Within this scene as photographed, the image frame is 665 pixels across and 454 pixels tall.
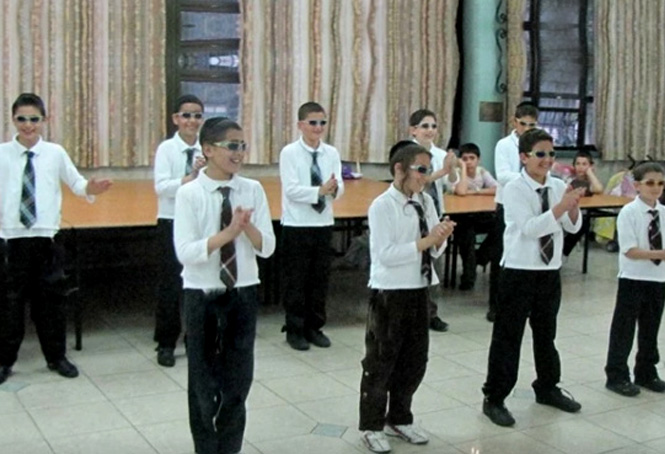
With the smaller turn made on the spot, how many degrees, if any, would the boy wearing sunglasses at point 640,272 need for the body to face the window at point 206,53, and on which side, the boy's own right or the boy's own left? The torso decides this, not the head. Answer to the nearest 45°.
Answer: approximately 180°

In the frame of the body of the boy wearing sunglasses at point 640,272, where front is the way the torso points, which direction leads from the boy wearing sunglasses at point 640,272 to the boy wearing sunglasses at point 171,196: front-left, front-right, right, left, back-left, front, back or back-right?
back-right

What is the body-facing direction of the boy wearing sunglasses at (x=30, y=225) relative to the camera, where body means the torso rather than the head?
toward the camera

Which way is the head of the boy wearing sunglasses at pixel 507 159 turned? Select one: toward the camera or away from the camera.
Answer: toward the camera

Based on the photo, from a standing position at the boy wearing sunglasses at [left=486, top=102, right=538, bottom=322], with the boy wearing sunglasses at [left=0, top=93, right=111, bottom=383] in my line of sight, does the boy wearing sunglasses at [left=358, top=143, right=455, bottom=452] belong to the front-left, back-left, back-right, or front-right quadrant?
front-left

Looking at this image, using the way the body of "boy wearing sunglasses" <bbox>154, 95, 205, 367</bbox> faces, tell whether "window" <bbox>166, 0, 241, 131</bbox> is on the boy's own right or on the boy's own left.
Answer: on the boy's own left

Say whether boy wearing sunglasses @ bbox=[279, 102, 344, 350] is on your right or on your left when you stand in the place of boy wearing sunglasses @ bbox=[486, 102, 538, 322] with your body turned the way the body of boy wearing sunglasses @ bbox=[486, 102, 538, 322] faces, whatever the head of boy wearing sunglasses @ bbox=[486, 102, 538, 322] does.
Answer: on your right

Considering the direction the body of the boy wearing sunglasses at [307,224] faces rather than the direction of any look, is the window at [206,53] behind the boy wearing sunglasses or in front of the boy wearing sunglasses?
behind

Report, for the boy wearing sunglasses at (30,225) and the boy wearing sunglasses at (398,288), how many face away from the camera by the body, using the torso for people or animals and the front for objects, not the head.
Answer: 0

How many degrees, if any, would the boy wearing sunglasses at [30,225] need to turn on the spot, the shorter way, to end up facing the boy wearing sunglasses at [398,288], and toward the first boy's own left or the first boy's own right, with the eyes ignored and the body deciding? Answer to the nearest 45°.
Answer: approximately 45° to the first boy's own left

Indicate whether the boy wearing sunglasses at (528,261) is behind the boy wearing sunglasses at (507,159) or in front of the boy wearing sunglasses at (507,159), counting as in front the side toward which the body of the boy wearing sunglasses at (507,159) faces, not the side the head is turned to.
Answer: in front

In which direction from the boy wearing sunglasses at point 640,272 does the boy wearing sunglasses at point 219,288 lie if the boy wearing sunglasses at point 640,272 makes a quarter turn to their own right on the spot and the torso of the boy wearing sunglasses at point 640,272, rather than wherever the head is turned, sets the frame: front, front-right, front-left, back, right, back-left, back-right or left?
front

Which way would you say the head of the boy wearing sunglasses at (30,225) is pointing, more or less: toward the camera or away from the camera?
toward the camera

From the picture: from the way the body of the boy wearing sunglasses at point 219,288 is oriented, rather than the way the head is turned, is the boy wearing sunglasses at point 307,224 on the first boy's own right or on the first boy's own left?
on the first boy's own left
